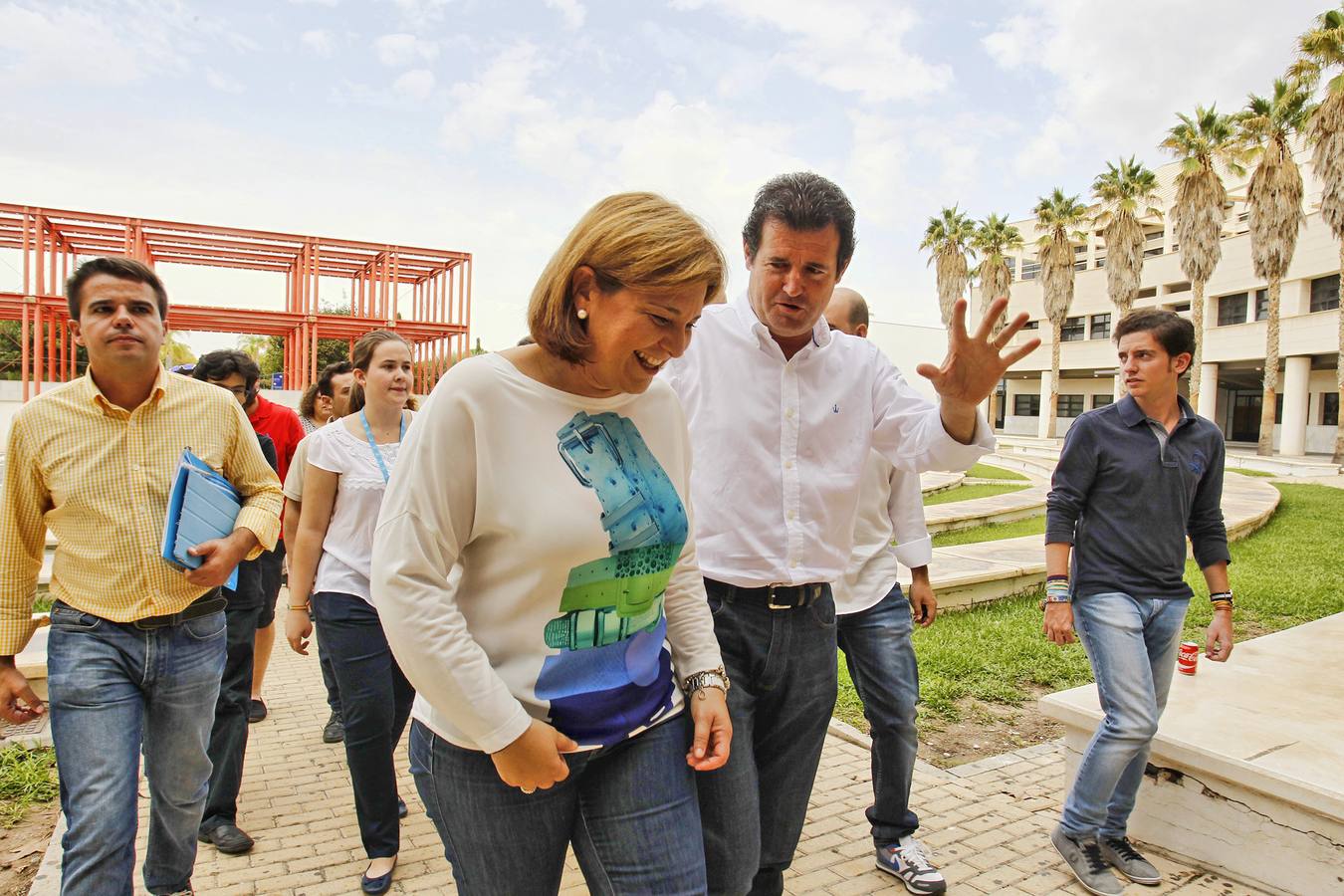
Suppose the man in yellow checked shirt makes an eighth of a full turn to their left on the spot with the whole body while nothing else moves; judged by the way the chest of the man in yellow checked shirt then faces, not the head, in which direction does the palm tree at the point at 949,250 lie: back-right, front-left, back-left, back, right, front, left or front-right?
left

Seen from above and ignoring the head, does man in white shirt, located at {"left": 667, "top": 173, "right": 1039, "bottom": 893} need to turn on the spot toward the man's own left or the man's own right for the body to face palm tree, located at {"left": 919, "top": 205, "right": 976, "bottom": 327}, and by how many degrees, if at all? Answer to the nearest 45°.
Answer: approximately 180°

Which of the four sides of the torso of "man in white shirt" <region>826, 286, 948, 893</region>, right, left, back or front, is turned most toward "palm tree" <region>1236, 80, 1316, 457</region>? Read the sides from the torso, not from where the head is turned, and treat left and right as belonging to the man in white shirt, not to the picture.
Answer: back

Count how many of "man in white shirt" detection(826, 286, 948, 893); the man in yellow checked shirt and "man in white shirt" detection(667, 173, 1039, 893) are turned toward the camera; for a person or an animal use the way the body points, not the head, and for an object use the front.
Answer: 3

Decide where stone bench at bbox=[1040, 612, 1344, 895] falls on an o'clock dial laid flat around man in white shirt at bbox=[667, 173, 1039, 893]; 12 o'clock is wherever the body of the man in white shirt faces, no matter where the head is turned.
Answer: The stone bench is roughly at 8 o'clock from the man in white shirt.

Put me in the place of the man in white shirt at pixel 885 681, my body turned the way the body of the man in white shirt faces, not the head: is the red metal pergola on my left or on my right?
on my right

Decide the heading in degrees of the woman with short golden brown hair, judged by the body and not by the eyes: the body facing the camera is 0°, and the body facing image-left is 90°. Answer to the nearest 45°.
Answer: approximately 315°

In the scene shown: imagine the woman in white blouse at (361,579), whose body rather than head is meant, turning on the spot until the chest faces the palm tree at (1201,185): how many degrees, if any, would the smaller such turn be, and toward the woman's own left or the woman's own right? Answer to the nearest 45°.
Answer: approximately 90° to the woman's own left

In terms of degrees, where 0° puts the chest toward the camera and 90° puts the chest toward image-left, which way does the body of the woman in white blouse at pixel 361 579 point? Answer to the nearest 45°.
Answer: approximately 315°

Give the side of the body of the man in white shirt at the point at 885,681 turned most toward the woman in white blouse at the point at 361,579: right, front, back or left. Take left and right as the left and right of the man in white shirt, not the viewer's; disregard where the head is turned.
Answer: right

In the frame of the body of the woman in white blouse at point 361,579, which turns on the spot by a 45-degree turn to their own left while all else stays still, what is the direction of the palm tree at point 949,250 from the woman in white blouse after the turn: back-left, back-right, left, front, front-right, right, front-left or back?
front-left

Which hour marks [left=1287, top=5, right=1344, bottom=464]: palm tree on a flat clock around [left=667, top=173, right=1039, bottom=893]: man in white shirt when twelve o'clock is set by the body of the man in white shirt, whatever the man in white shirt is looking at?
The palm tree is roughly at 7 o'clock from the man in white shirt.

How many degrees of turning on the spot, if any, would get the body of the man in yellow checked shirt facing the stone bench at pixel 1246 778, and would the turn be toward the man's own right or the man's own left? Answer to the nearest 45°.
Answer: approximately 90° to the man's own left

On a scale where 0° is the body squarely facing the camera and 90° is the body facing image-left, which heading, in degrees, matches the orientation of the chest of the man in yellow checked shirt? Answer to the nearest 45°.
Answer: approximately 0°
